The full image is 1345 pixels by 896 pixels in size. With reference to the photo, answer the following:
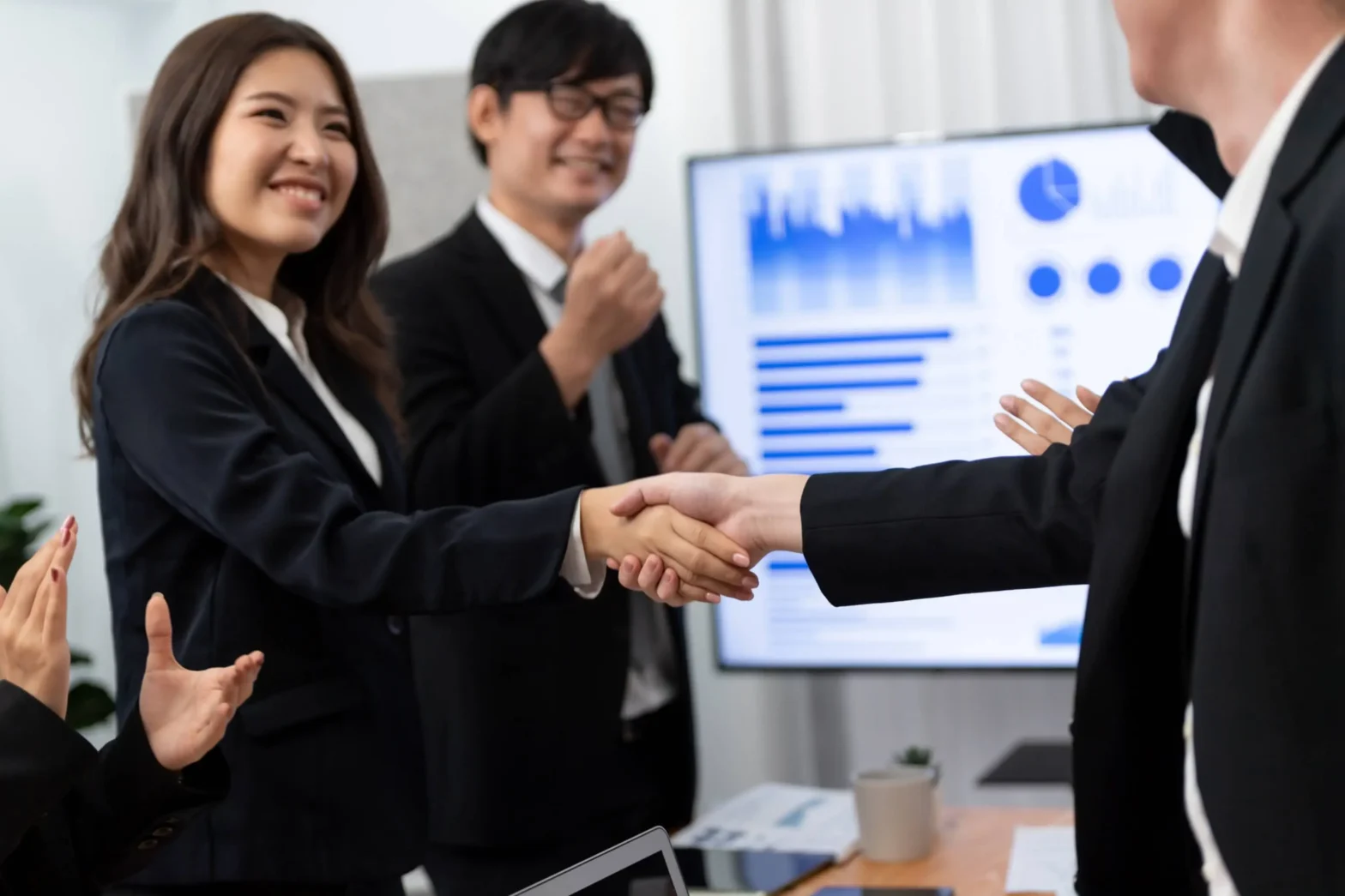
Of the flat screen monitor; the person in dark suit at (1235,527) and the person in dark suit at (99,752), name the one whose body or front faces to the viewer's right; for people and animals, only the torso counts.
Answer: the person in dark suit at (99,752)

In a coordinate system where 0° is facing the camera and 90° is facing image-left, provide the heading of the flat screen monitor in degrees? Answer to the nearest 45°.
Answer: approximately 0°

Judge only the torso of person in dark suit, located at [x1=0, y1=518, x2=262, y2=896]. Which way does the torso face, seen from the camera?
to the viewer's right

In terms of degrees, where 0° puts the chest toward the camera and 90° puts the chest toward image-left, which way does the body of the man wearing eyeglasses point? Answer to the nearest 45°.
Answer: approximately 315°

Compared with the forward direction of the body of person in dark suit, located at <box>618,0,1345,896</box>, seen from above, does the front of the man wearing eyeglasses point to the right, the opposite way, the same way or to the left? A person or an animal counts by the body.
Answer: to the left

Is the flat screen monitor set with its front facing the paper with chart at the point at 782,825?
yes

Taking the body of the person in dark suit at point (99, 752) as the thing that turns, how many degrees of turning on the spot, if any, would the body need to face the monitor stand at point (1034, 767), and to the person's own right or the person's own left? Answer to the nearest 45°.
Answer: approximately 45° to the person's own left
